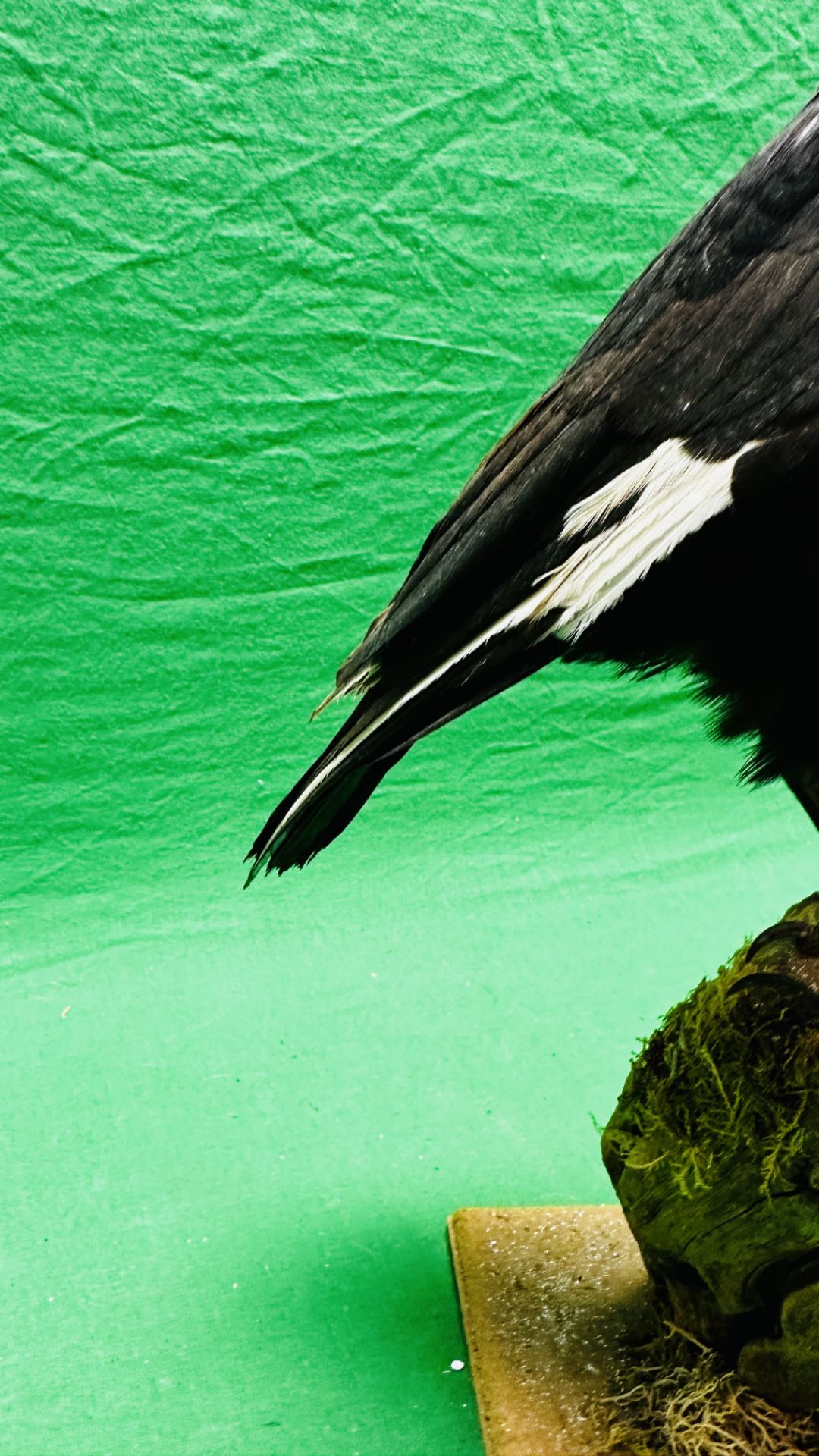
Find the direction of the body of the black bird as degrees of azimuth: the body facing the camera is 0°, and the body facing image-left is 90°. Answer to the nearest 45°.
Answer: approximately 270°
